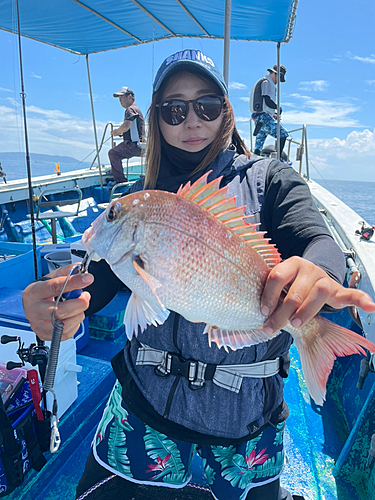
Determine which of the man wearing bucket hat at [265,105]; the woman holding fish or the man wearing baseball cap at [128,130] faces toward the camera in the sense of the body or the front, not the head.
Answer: the woman holding fish

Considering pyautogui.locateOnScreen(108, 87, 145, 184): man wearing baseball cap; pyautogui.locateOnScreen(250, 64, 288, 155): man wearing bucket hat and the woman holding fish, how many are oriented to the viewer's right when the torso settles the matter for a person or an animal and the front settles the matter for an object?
1

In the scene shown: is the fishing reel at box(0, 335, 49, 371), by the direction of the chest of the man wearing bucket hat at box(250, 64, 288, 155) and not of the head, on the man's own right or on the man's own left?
on the man's own right

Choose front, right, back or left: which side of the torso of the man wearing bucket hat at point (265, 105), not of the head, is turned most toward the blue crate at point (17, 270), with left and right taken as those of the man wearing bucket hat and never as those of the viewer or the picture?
right

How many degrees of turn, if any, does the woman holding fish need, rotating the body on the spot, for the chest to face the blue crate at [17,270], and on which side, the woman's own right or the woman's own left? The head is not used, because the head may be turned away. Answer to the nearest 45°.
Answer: approximately 135° to the woman's own right

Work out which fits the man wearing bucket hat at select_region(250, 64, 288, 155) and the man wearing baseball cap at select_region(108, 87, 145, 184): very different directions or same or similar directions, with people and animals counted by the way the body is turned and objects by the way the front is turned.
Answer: very different directions

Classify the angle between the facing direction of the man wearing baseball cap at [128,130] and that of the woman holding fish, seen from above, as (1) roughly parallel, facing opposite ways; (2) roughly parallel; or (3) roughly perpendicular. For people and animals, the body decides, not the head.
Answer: roughly perpendicular
